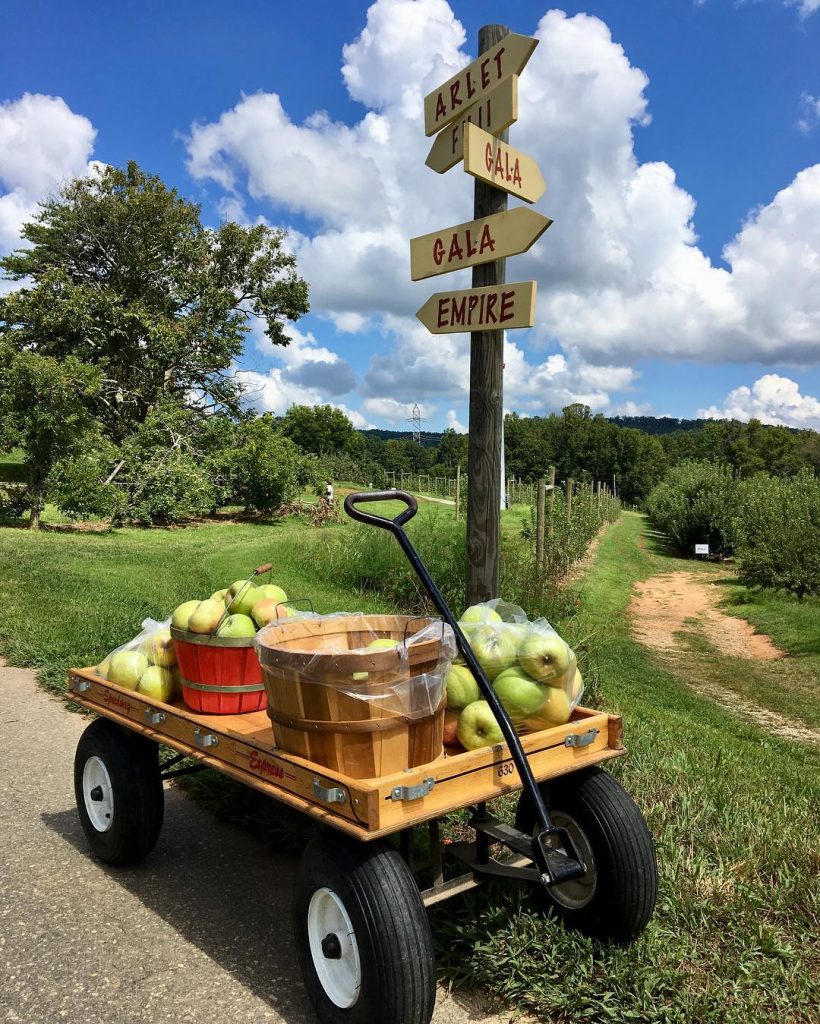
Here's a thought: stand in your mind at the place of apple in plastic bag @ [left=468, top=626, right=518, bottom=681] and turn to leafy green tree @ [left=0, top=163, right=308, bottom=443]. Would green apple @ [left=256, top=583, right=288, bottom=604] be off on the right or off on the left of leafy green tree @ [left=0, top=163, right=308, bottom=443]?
left

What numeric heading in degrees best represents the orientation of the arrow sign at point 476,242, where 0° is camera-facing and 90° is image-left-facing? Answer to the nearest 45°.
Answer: approximately 0°

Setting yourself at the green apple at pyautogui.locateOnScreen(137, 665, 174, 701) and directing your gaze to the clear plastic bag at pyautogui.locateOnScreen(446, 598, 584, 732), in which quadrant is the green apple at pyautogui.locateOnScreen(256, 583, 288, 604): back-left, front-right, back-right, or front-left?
front-left

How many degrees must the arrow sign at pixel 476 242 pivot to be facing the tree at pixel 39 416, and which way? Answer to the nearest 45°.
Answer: approximately 135° to its right
